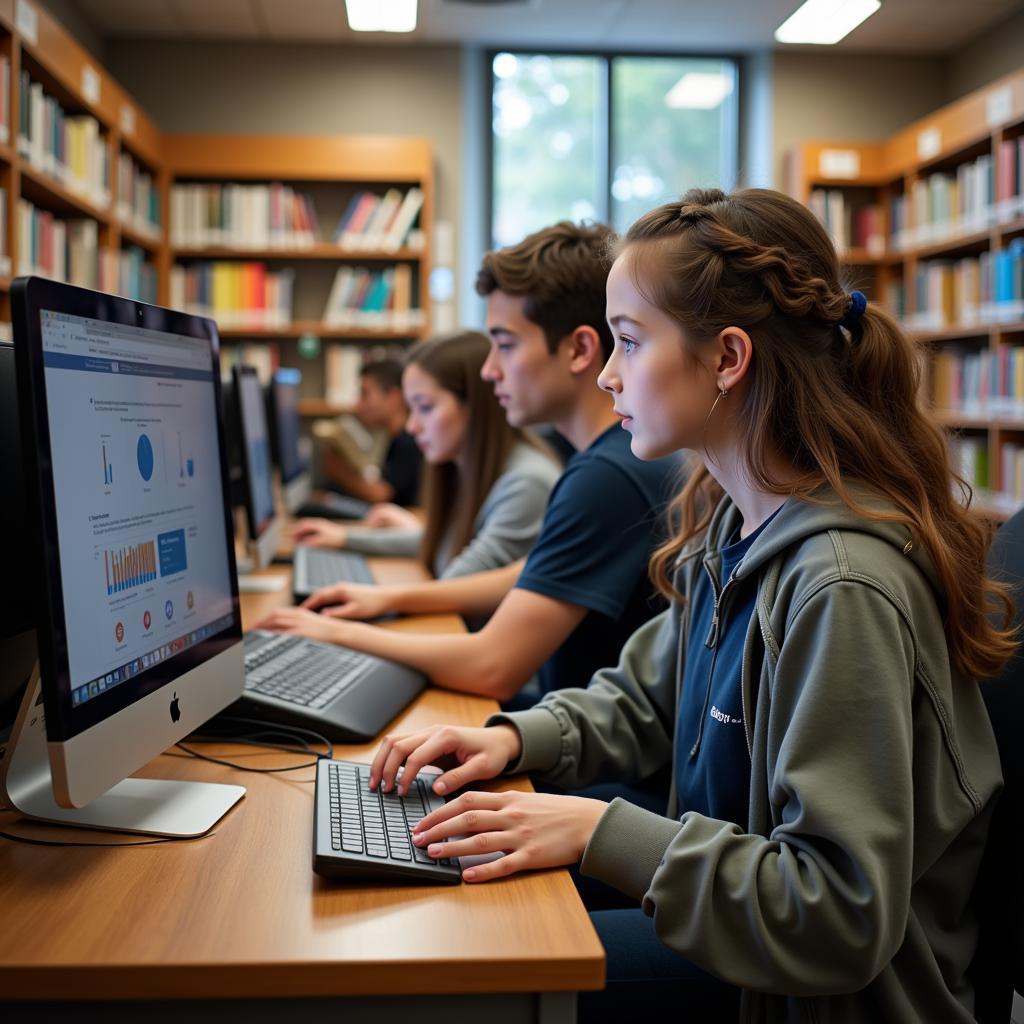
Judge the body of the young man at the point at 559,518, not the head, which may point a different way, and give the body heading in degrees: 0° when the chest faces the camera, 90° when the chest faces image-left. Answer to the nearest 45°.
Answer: approximately 90°

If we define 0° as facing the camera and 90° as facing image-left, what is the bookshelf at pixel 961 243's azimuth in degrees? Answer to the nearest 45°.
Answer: approximately 45°

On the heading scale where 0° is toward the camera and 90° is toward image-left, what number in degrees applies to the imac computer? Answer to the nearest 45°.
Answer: approximately 315°

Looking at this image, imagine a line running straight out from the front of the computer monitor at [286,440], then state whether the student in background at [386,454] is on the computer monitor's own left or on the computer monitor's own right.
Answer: on the computer monitor's own left

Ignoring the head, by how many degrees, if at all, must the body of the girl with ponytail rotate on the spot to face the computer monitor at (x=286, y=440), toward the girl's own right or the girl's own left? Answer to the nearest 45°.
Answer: approximately 45° to the girl's own right

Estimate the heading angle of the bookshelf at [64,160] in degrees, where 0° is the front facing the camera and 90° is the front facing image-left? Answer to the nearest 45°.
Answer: approximately 315°

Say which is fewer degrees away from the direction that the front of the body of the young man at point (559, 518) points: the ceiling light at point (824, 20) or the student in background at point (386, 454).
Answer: the student in background

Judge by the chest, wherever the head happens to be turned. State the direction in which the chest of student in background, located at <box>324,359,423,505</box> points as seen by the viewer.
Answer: to the viewer's left

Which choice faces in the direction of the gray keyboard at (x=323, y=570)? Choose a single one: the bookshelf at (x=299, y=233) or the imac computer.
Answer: the bookshelf

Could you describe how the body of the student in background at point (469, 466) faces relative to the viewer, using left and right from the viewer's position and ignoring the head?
facing to the left of the viewer

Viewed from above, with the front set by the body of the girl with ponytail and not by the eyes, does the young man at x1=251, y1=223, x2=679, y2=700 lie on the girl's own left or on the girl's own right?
on the girl's own right
